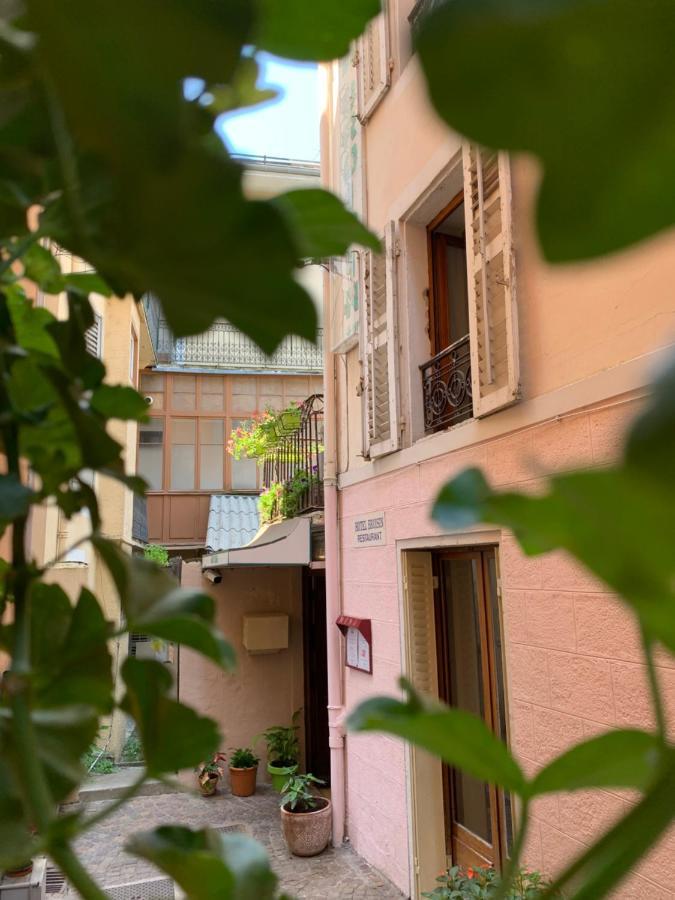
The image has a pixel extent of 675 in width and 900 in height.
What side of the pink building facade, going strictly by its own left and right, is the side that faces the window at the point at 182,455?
right

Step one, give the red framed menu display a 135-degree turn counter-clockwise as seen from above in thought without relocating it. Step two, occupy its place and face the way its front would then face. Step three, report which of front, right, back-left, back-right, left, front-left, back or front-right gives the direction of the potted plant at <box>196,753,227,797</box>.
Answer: back-left

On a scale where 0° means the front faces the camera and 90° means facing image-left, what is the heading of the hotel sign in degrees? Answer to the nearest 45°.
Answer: approximately 45°

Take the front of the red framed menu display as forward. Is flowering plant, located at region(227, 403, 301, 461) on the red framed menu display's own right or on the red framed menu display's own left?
on the red framed menu display's own right
